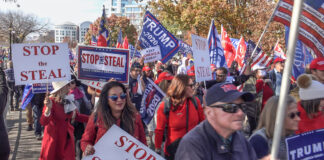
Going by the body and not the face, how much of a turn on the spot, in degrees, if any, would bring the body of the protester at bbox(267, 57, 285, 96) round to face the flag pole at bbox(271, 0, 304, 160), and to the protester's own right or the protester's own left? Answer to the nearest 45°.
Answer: approximately 45° to the protester's own right

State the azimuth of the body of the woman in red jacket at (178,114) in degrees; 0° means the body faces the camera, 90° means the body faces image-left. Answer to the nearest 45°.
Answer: approximately 315°

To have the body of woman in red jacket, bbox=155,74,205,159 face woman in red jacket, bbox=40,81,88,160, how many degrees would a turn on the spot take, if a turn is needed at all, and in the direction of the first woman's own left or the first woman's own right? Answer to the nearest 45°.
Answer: approximately 135° to the first woman's own right

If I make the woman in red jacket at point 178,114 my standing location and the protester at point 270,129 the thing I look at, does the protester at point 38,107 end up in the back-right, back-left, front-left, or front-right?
back-right

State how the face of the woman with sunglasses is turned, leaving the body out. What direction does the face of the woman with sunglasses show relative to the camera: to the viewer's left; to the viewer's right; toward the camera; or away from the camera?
toward the camera

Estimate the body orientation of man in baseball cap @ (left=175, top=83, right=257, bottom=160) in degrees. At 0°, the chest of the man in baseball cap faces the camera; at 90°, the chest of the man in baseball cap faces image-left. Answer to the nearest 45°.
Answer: approximately 315°

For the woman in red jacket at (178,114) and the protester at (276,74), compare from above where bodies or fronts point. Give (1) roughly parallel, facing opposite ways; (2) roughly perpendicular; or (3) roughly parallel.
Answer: roughly parallel
